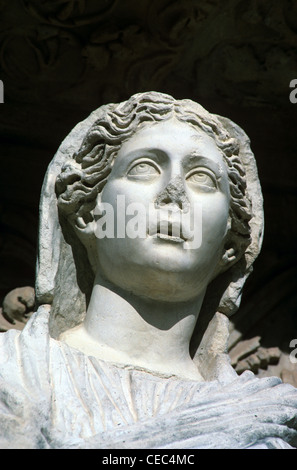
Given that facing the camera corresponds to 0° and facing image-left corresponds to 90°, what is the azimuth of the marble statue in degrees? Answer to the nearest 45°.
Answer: approximately 0°
